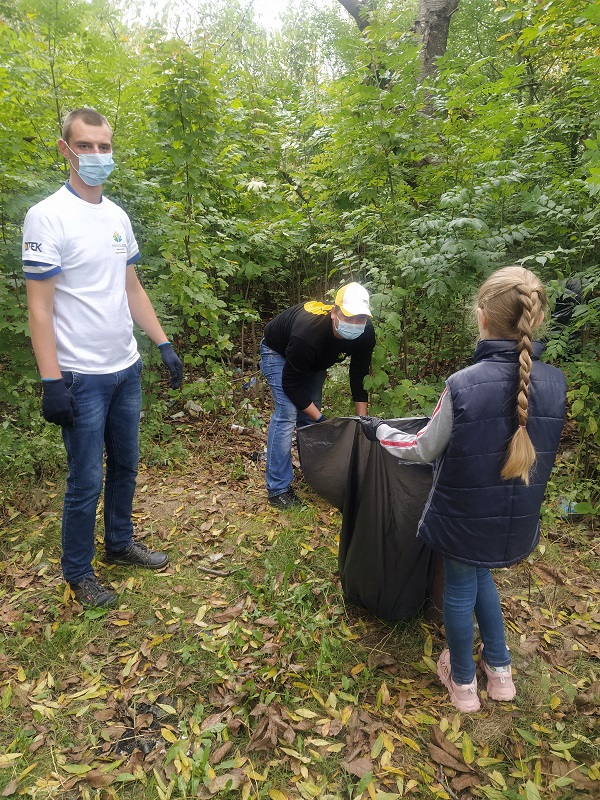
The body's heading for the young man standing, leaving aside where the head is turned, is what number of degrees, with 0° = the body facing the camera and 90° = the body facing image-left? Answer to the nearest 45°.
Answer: approximately 315°

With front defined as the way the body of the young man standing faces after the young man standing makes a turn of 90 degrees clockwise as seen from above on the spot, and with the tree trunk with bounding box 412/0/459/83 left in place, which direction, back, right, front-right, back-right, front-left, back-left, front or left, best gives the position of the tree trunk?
back

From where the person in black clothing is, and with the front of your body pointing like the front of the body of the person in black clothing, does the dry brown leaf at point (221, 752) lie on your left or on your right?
on your right

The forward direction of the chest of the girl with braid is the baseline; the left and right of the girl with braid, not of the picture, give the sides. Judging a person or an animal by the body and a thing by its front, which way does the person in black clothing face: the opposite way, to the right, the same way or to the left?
the opposite way

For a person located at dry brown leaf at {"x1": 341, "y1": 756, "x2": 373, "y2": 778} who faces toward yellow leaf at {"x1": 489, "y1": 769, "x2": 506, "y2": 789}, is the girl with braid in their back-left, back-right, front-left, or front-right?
front-left

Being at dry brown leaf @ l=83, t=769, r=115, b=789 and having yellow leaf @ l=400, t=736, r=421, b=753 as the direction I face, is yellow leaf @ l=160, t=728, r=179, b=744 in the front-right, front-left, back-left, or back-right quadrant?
front-left

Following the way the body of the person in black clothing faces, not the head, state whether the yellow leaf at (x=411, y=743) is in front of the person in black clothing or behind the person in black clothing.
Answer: in front

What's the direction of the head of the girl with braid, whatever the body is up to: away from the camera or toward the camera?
away from the camera

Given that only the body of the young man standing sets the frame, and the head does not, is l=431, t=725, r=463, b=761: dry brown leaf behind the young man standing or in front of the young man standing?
in front

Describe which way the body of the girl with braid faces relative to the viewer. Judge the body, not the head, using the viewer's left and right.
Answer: facing away from the viewer and to the left of the viewer

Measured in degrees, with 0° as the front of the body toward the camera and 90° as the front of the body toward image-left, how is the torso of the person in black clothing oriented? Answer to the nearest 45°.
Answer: approximately 315°

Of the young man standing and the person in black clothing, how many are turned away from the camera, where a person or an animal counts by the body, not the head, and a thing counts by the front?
0
